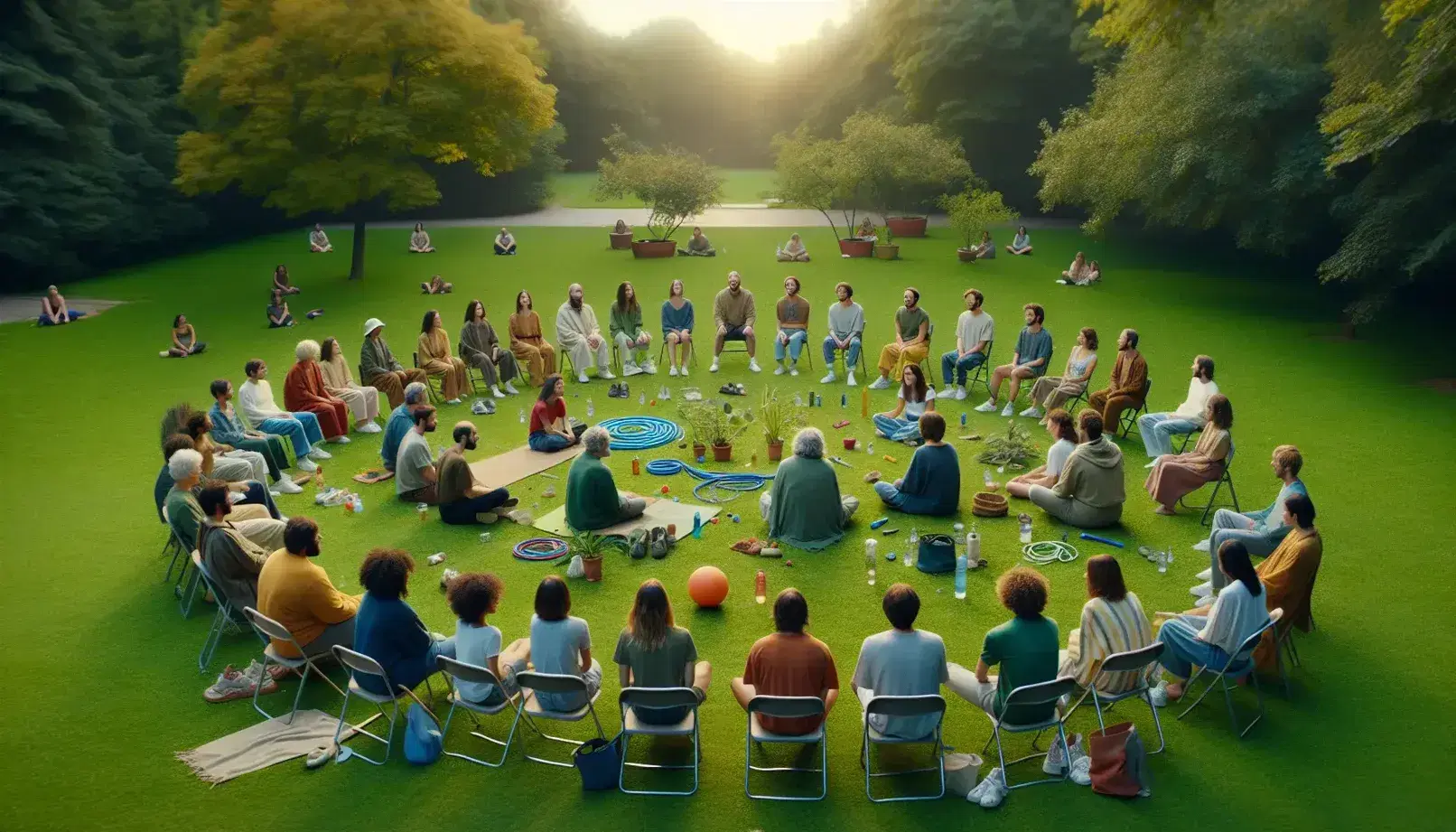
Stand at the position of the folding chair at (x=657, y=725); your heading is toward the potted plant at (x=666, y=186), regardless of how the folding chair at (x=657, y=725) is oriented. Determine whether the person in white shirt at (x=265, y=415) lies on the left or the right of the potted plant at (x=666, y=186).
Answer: left

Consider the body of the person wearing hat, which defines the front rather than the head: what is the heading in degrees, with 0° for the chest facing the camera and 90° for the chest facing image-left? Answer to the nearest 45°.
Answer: approximately 315°

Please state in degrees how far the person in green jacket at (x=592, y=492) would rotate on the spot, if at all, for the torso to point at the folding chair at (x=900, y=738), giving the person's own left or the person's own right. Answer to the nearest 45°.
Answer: approximately 90° to the person's own right

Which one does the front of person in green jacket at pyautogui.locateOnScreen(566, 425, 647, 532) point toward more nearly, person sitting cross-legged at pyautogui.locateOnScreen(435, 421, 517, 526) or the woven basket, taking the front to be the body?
the woven basket

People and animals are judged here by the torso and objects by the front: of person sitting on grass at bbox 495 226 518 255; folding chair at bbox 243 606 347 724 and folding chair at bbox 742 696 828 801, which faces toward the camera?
the person sitting on grass

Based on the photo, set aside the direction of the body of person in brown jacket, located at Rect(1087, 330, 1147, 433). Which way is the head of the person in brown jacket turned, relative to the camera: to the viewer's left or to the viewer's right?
to the viewer's left

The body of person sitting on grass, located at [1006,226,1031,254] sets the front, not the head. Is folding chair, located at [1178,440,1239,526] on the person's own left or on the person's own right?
on the person's own left

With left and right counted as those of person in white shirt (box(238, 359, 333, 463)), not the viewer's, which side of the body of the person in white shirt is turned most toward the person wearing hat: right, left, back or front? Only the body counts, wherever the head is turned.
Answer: left

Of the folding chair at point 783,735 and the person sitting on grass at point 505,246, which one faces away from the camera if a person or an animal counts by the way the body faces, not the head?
the folding chair

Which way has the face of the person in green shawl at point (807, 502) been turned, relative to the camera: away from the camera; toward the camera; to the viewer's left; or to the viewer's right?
away from the camera

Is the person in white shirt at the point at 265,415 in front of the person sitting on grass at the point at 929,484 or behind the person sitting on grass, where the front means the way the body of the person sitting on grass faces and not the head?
in front

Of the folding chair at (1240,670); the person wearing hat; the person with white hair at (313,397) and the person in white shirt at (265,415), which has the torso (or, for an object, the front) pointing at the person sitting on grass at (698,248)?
the folding chair

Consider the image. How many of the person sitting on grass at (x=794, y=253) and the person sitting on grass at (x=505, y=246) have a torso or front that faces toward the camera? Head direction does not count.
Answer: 2

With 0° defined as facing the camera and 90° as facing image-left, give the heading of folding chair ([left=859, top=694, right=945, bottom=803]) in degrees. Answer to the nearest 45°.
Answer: approximately 180°

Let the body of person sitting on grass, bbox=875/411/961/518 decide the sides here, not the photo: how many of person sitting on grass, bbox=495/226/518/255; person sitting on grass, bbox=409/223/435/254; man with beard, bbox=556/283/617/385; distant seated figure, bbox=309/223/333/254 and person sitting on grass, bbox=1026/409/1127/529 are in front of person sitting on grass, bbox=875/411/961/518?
4

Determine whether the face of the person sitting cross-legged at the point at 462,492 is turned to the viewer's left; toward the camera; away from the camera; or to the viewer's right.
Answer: to the viewer's right

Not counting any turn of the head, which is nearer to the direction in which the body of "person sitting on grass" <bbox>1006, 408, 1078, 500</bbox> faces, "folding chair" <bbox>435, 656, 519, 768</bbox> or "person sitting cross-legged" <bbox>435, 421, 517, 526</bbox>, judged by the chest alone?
the person sitting cross-legged

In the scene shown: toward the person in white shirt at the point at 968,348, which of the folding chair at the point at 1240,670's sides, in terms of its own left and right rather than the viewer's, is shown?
front
